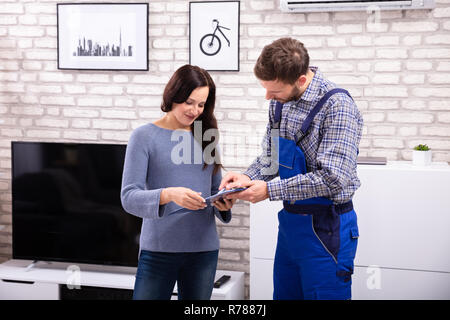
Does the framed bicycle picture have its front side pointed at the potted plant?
no

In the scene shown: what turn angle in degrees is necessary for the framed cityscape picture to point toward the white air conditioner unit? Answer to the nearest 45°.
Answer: approximately 45° to its left

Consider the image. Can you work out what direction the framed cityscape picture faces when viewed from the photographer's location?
facing the viewer

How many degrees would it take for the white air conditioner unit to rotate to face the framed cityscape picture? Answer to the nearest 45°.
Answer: approximately 90° to its right

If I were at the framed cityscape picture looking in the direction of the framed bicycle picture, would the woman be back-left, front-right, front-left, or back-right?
front-right

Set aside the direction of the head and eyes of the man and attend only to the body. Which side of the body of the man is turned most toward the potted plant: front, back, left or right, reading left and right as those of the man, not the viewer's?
back

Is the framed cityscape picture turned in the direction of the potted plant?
no

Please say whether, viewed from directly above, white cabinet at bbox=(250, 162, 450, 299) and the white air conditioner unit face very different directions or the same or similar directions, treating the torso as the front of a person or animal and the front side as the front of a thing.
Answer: same or similar directions

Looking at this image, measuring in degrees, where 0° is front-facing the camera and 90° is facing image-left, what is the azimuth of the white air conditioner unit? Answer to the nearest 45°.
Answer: approximately 0°

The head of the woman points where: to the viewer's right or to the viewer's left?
to the viewer's right

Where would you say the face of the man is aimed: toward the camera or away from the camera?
toward the camera

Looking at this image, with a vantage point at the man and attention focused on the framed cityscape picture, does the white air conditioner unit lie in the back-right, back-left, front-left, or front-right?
front-right

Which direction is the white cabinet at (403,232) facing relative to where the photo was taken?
toward the camera

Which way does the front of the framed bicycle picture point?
toward the camera

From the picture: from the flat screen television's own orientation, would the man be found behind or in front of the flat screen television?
in front

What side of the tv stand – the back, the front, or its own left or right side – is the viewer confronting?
front

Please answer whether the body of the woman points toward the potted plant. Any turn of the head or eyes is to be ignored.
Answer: no

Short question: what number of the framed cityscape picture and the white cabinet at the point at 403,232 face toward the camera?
2

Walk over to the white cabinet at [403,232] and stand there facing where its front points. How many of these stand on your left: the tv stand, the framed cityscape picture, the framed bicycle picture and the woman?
0

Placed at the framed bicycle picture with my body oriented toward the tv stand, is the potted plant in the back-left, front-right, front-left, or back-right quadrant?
back-left

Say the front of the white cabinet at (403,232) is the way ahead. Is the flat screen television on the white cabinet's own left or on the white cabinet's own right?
on the white cabinet's own right

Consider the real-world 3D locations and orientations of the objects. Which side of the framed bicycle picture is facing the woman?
front
